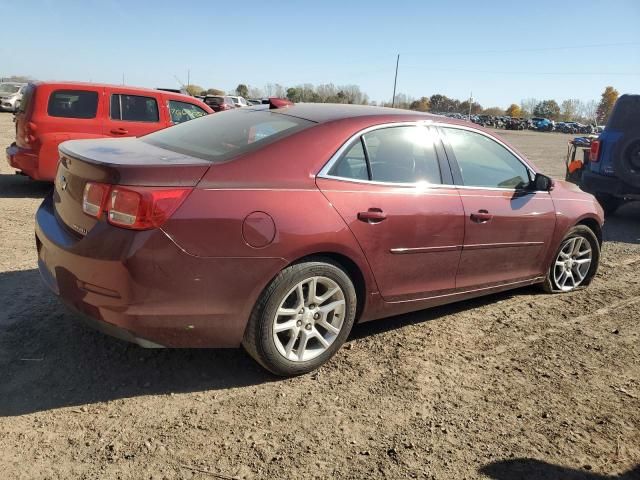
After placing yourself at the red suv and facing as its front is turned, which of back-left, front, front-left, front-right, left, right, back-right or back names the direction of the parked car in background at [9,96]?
left

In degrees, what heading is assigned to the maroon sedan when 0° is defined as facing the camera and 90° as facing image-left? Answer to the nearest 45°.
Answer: approximately 225°

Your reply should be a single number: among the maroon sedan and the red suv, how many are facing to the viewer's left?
0

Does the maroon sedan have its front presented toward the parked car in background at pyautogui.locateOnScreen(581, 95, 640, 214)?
yes

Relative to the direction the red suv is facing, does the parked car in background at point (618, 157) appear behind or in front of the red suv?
in front

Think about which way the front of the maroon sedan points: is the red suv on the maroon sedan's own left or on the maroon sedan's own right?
on the maroon sedan's own left

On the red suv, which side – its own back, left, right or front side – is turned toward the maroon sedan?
right

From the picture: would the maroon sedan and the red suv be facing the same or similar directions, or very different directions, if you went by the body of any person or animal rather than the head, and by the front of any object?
same or similar directions

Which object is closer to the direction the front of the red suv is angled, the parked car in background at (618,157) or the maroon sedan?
the parked car in background

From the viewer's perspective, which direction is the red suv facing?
to the viewer's right

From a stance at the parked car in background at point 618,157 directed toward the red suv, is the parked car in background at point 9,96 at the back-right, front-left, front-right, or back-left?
front-right
